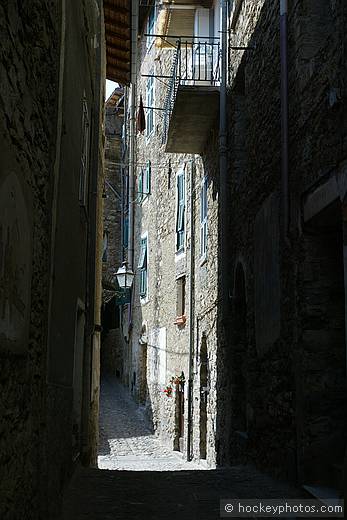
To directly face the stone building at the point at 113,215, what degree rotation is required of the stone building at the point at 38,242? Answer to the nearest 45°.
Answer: approximately 90° to its left

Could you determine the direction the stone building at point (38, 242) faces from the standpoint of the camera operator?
facing to the right of the viewer

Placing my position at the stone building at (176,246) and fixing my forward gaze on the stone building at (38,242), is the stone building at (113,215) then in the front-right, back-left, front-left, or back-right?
back-right

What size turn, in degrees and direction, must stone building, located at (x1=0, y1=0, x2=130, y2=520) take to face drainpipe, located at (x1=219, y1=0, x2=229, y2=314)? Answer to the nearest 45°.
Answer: approximately 45° to its left

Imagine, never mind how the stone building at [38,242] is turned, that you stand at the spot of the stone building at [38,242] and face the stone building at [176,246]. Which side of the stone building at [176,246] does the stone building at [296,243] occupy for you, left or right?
right
